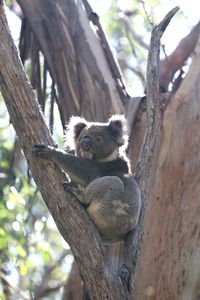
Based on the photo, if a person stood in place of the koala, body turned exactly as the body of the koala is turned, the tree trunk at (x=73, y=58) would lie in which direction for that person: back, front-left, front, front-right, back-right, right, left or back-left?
right
